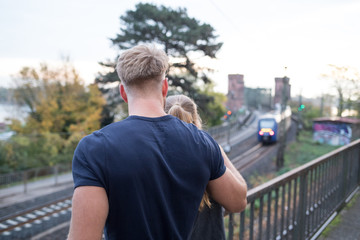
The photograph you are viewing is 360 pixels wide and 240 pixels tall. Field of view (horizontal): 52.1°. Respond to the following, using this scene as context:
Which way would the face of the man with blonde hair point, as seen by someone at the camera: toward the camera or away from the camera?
away from the camera

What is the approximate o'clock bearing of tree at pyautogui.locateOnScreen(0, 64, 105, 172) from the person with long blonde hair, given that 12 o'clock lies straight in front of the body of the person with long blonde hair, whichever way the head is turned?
The tree is roughly at 11 o'clock from the person with long blonde hair.

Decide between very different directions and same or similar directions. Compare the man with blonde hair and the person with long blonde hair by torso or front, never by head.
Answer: same or similar directions

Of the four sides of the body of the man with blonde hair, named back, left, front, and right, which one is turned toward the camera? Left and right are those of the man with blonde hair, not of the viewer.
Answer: back

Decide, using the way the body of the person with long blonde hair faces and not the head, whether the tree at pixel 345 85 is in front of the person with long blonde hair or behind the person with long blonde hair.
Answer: in front

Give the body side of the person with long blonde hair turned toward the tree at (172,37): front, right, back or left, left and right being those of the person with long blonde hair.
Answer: front

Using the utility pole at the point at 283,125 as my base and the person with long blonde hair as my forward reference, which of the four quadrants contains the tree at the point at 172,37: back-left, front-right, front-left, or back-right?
front-right

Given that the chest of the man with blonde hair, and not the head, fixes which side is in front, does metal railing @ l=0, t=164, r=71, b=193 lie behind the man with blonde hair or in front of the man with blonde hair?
in front

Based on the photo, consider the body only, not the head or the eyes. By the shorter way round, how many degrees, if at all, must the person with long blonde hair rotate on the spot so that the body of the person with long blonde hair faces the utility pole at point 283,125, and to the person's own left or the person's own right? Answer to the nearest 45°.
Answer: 0° — they already face it

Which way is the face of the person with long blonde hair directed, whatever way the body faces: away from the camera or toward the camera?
away from the camera

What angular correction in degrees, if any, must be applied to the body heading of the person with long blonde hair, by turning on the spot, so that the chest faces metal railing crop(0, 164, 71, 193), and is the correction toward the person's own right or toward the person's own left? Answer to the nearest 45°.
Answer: approximately 45° to the person's own left

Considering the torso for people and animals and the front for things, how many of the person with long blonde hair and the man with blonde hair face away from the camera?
2

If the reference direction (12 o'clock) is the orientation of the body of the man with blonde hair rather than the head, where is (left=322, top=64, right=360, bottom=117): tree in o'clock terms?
The tree is roughly at 1 o'clock from the man with blonde hair.

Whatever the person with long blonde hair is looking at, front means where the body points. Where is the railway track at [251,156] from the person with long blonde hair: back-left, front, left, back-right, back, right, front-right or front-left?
front

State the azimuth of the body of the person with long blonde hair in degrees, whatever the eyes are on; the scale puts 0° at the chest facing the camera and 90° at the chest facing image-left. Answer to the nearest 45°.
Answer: approximately 180°
